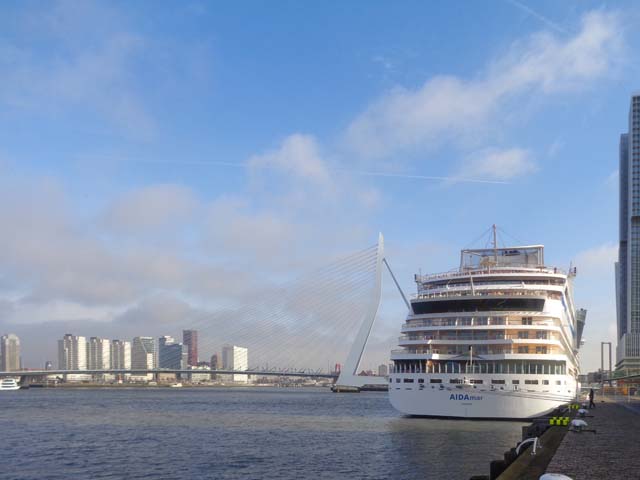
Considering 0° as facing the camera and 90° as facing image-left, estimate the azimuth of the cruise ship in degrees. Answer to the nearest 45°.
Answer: approximately 180°
